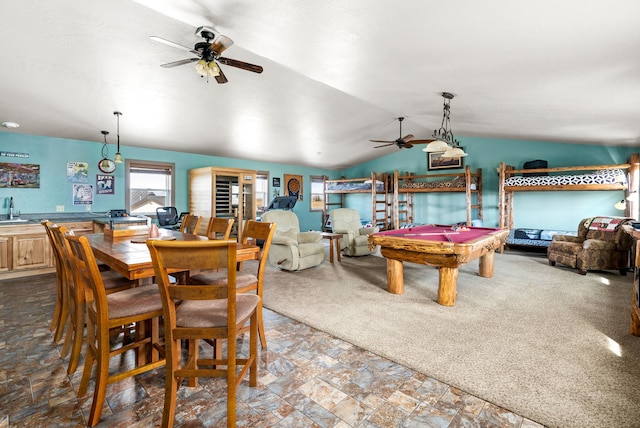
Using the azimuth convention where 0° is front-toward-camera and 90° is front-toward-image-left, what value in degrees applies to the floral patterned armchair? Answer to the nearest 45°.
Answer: approximately 45°

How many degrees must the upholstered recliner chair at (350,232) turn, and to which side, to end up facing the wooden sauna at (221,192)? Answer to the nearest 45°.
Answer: approximately 135° to its right

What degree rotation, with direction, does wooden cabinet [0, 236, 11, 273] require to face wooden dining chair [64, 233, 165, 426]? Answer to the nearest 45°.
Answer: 0° — it already faces it

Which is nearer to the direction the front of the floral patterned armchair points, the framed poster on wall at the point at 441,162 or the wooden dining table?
the wooden dining table

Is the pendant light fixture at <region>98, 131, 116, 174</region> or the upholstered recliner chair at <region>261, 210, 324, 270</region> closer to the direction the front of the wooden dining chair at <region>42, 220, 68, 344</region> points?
the upholstered recliner chair

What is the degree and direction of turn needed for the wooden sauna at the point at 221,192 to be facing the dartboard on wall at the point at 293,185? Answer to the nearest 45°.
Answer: approximately 90° to its left

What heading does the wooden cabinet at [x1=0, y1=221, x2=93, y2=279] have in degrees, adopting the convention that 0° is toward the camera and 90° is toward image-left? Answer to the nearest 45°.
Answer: approximately 0°

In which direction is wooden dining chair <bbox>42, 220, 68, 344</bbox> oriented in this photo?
to the viewer's right

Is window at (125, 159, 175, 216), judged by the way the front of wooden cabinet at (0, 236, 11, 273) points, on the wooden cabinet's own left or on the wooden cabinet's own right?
on the wooden cabinet's own left

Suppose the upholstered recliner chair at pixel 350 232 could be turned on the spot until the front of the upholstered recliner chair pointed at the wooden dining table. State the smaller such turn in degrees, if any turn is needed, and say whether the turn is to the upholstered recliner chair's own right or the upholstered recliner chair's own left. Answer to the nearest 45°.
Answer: approximately 45° to the upholstered recliner chair's own right

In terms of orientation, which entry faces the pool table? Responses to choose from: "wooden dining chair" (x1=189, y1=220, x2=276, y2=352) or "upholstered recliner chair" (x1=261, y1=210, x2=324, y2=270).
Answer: the upholstered recliner chair

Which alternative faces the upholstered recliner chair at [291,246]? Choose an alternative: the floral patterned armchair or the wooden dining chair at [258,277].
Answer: the floral patterned armchair
